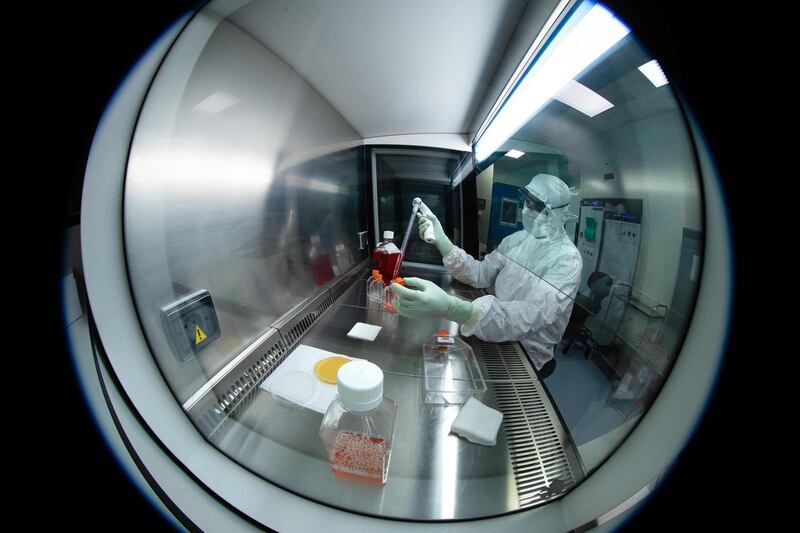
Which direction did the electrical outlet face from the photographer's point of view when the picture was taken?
facing the viewer and to the right of the viewer

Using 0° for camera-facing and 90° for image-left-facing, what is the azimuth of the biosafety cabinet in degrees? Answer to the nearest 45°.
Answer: approximately 270°

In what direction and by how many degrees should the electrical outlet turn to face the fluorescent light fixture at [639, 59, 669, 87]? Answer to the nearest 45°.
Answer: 0° — it already faces it

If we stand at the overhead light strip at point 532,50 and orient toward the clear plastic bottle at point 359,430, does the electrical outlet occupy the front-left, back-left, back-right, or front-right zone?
front-right

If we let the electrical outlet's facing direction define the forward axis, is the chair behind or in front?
in front
